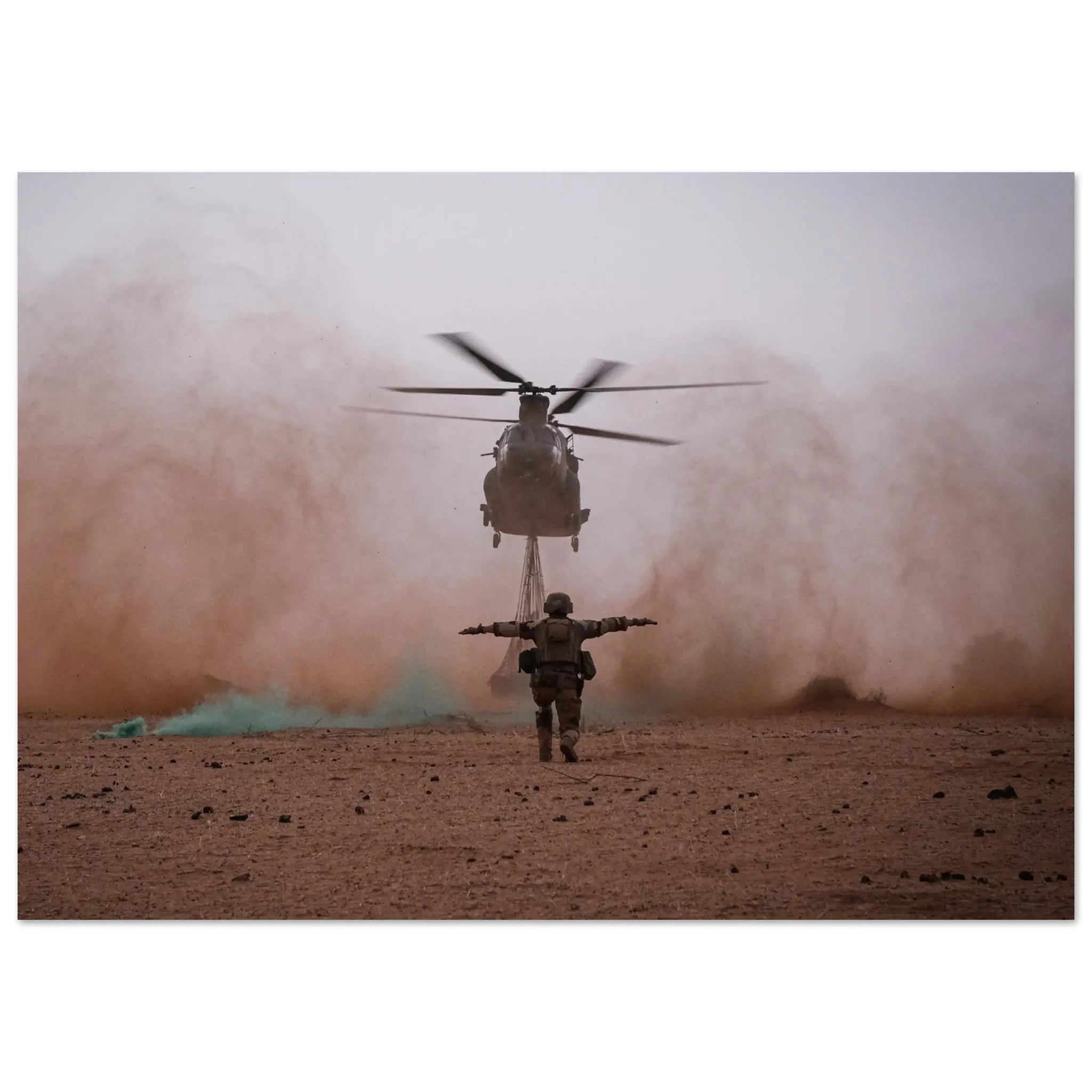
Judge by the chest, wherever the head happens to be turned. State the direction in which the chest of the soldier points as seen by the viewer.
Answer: away from the camera

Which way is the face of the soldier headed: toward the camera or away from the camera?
away from the camera

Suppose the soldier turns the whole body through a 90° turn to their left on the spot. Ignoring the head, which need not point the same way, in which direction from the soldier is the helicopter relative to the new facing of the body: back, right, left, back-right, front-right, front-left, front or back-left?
right

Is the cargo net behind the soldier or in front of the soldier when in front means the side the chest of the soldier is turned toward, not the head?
in front
